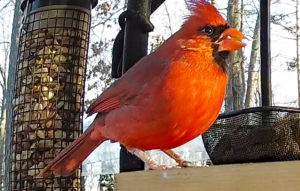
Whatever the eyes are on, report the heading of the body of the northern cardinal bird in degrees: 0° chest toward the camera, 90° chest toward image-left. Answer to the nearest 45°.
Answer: approximately 270°

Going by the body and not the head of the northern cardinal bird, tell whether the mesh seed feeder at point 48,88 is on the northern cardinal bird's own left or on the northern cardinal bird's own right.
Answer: on the northern cardinal bird's own left
